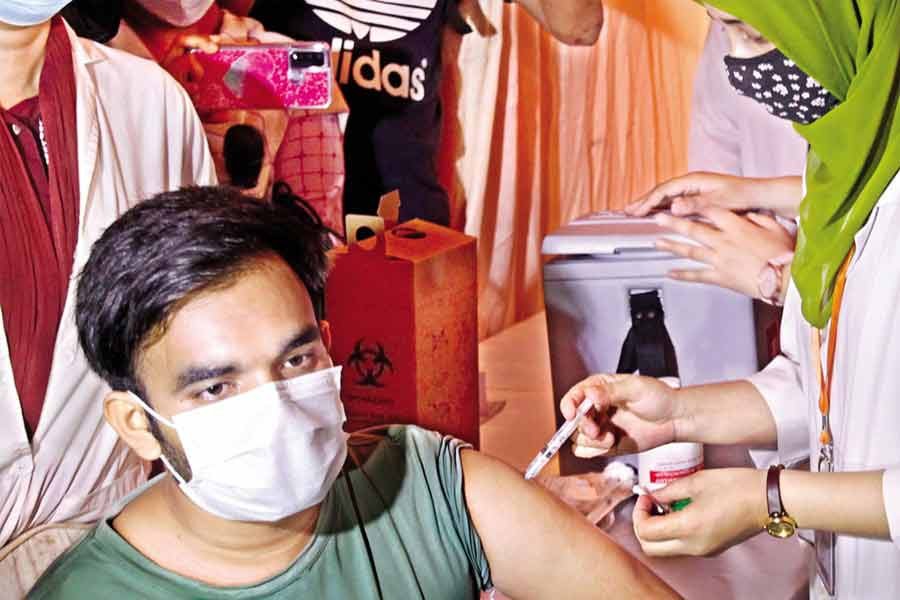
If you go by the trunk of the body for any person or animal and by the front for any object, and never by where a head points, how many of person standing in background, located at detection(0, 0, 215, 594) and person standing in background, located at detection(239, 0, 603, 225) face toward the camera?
2

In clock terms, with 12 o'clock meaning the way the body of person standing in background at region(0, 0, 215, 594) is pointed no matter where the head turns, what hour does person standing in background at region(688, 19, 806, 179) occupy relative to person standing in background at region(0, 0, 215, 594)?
person standing in background at region(688, 19, 806, 179) is roughly at 9 o'clock from person standing in background at region(0, 0, 215, 594).

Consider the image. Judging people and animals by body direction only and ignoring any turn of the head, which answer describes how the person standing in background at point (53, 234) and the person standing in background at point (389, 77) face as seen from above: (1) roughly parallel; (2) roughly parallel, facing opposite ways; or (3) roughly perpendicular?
roughly parallel

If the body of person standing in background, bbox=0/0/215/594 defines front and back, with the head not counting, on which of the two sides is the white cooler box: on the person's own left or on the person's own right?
on the person's own left

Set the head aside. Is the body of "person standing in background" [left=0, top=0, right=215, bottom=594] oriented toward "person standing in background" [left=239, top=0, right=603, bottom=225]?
no

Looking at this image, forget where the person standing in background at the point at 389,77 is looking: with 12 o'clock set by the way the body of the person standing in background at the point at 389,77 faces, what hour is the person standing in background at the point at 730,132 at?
the person standing in background at the point at 730,132 is roughly at 9 o'clock from the person standing in background at the point at 389,77.

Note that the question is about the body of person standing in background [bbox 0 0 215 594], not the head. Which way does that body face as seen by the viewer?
toward the camera

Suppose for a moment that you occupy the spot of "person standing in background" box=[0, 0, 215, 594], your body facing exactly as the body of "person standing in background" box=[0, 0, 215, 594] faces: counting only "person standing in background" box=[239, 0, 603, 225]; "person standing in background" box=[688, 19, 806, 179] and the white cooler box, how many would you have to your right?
0

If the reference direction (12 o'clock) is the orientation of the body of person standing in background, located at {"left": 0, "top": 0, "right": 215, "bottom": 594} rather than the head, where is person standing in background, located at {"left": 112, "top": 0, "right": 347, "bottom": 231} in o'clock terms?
person standing in background, located at {"left": 112, "top": 0, "right": 347, "bottom": 231} is roughly at 8 o'clock from person standing in background, located at {"left": 0, "top": 0, "right": 215, "bottom": 594}.

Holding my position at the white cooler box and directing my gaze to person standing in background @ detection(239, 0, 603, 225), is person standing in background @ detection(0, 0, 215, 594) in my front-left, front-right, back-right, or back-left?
front-left

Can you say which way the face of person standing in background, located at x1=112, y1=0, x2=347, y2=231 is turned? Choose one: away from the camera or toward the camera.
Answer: toward the camera
